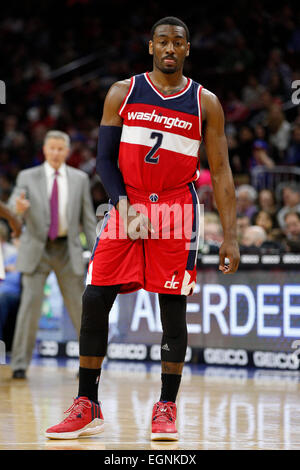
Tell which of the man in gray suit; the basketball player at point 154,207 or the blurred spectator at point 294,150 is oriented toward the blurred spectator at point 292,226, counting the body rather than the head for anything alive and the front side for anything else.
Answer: the blurred spectator at point 294,150

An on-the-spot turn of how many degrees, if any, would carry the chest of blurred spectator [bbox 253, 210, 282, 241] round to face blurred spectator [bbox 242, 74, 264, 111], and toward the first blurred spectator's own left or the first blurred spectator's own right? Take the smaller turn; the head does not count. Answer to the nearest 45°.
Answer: approximately 135° to the first blurred spectator's own right

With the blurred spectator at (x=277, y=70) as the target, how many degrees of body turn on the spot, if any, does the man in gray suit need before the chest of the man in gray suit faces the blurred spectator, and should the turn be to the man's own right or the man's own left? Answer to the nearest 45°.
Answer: approximately 135° to the man's own left

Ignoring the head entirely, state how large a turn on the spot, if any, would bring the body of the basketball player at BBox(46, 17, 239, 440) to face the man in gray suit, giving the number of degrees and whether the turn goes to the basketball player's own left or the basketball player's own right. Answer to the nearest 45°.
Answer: approximately 180°

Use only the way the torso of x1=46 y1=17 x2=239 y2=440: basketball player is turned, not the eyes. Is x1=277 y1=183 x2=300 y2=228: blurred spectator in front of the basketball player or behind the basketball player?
behind
